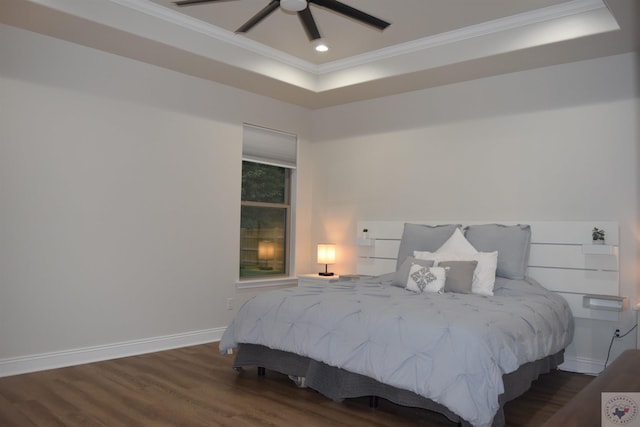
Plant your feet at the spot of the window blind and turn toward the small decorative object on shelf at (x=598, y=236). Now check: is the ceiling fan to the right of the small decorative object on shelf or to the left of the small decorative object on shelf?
right

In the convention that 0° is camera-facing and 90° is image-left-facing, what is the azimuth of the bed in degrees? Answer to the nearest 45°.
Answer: approximately 45°

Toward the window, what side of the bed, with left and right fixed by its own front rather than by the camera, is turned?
right

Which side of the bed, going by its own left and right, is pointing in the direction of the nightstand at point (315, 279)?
right
